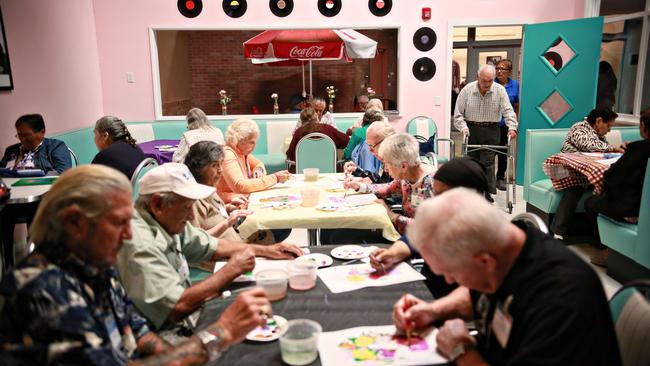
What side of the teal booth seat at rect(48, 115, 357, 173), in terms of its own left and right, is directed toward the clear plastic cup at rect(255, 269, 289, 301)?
front

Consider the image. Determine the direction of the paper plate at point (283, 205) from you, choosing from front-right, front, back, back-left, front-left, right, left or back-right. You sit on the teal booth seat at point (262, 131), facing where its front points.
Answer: front

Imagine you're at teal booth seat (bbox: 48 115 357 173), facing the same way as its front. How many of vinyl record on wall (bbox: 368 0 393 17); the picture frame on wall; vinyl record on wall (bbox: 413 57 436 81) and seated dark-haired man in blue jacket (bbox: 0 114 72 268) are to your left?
2

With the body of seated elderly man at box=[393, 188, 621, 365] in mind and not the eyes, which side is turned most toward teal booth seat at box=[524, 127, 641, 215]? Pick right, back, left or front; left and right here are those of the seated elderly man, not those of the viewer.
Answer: right

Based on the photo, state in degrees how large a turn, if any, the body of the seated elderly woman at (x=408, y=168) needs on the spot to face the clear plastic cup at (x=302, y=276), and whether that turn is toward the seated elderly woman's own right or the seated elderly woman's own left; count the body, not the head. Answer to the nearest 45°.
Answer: approximately 90° to the seated elderly woman's own left

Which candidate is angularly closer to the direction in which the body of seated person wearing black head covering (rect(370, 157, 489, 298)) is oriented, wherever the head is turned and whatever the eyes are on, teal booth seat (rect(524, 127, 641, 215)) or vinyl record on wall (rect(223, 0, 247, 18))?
the vinyl record on wall

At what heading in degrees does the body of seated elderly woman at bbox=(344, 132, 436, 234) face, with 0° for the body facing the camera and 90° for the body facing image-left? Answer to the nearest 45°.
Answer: approximately 90°

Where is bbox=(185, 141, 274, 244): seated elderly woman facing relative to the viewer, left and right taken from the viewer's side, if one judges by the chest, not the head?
facing to the right of the viewer

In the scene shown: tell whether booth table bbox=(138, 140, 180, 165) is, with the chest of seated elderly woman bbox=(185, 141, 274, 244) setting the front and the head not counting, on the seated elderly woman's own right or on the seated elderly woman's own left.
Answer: on the seated elderly woman's own left

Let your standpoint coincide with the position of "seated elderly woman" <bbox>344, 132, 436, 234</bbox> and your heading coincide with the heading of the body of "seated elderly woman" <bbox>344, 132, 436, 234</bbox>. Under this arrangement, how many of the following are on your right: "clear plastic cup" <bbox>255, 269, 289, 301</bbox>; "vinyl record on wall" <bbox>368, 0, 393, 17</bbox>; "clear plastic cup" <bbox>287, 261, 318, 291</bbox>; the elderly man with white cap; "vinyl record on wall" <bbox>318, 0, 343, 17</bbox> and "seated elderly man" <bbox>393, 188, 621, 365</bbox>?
2

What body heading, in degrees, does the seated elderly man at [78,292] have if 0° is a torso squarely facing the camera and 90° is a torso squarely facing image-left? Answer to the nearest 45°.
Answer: approximately 270°

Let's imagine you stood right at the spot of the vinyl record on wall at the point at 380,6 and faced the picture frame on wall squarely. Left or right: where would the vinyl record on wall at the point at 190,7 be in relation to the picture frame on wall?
right

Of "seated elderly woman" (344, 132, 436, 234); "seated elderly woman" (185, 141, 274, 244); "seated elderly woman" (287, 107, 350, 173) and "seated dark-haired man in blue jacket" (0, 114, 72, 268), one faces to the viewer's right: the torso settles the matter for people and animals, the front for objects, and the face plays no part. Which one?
"seated elderly woman" (185, 141, 274, 244)

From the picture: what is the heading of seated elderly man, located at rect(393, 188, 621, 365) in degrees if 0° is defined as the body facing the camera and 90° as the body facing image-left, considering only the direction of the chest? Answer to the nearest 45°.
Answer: approximately 90°
